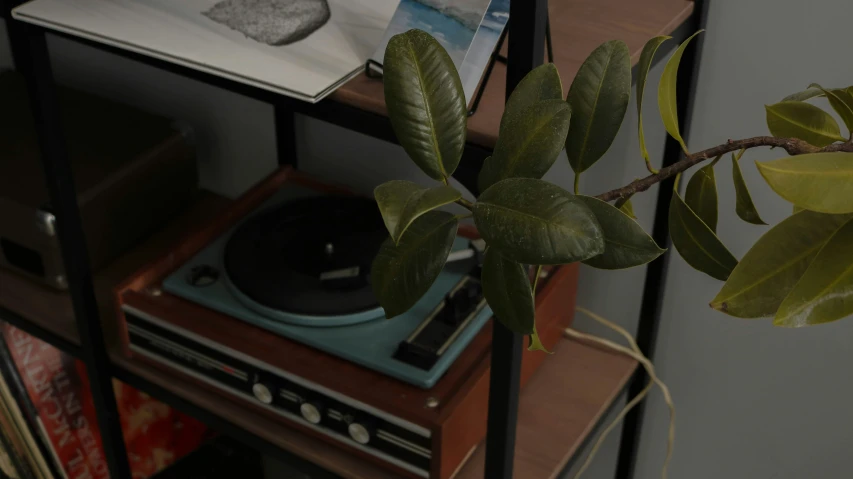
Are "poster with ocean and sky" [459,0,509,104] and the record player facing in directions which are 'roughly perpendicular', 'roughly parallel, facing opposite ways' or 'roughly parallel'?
roughly parallel

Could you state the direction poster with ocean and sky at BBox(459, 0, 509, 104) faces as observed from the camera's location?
facing the viewer and to the left of the viewer

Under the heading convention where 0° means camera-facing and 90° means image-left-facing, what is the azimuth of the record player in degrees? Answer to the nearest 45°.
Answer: approximately 45°

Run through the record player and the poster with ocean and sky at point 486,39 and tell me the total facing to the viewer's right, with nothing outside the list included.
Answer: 0
